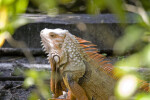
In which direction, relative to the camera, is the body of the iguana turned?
to the viewer's left

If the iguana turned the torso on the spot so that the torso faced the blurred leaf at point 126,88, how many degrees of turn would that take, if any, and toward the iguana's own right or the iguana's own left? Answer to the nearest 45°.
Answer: approximately 90° to the iguana's own left
